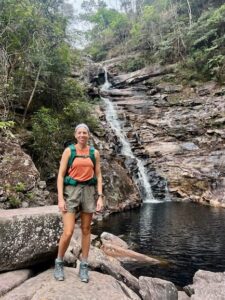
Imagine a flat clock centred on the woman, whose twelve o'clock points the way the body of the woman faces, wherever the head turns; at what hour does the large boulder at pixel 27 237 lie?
The large boulder is roughly at 4 o'clock from the woman.

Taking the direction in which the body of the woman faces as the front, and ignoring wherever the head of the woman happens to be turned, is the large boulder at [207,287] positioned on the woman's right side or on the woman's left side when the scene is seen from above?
on the woman's left side

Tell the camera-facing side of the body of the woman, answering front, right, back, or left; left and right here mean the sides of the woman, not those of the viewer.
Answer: front
